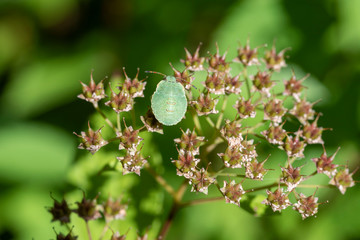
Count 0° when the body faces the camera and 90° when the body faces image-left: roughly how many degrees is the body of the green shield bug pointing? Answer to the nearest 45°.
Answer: approximately 180°
